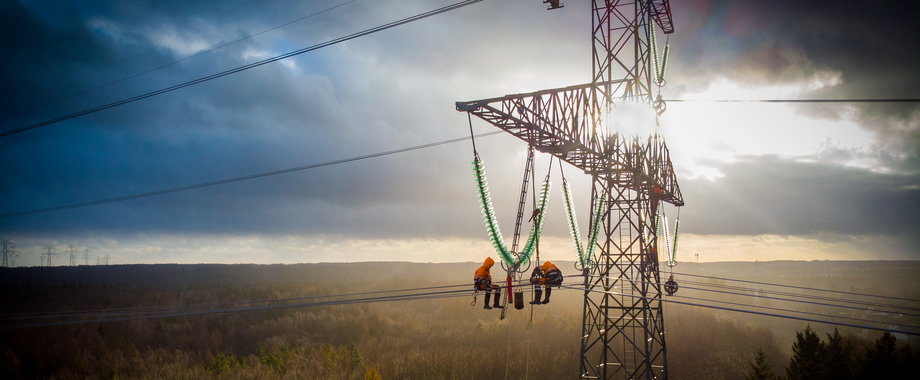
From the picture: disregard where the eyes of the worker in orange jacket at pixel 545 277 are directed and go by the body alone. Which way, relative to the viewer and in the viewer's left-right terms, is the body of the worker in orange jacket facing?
facing to the left of the viewer
